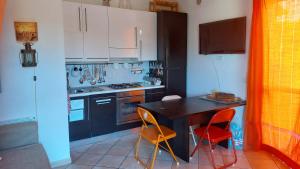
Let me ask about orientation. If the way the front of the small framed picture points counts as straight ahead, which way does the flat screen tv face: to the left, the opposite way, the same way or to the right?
to the right

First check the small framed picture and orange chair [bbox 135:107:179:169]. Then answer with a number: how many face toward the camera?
1

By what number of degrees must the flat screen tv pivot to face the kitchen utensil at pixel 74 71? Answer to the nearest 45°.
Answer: approximately 45° to its right

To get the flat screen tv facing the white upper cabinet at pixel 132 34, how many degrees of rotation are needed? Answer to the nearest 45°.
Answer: approximately 45° to its right
